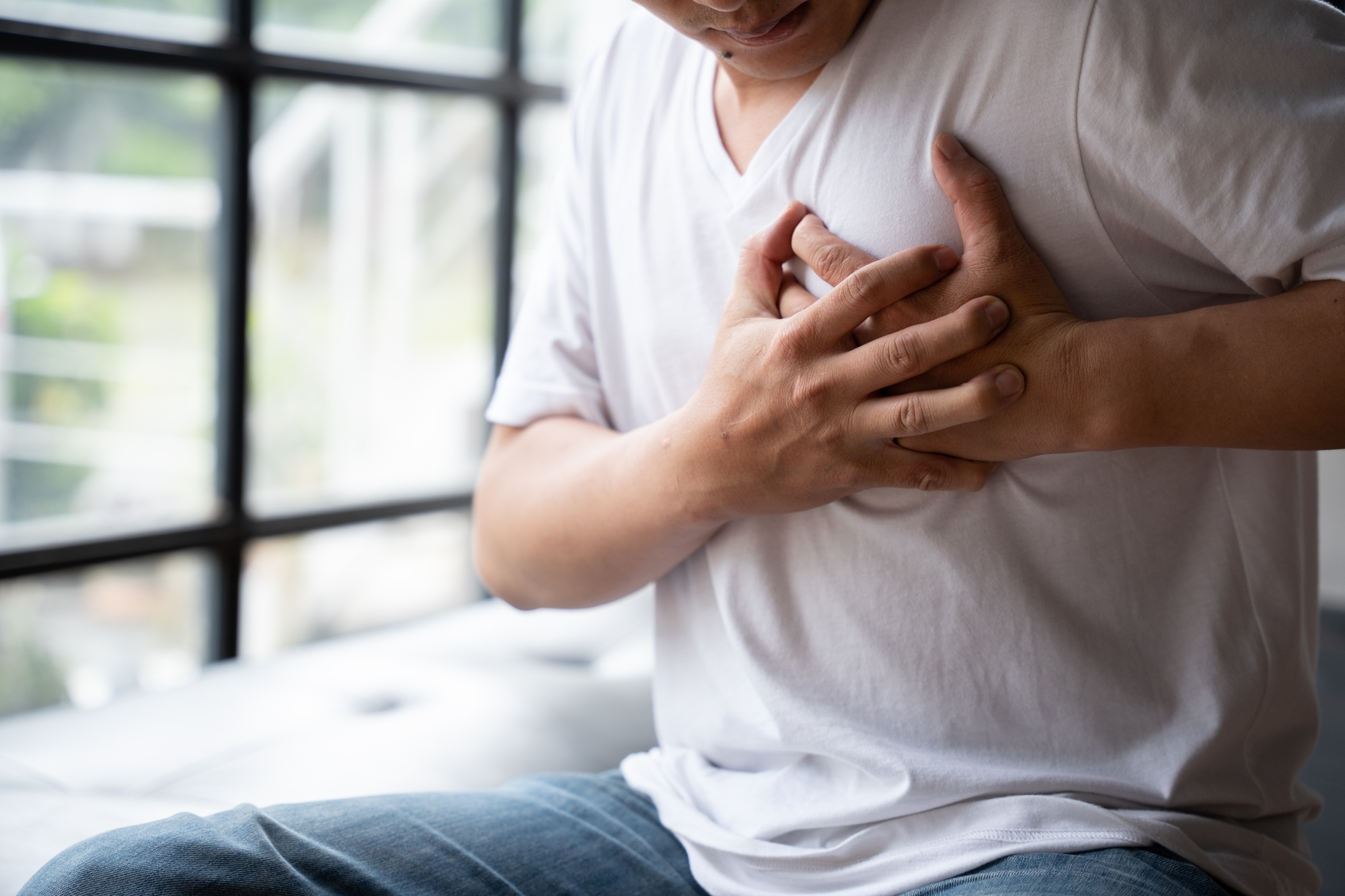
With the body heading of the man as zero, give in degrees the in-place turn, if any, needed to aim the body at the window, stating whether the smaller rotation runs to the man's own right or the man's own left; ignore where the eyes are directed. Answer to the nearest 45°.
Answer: approximately 90° to the man's own right

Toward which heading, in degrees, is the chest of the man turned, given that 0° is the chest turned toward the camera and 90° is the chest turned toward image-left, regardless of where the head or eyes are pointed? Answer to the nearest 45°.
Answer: approximately 45°
